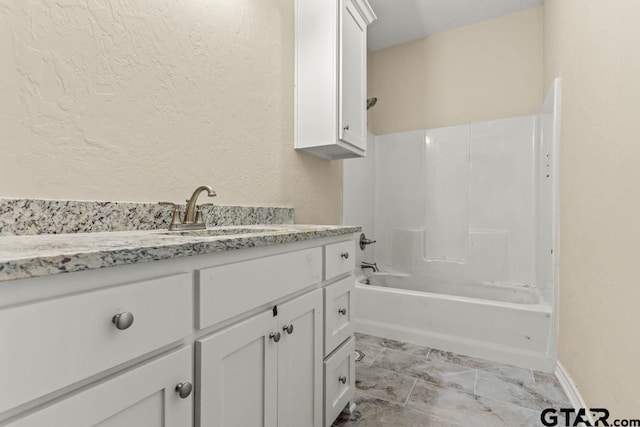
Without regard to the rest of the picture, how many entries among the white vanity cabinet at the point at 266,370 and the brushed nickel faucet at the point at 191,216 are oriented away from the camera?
0

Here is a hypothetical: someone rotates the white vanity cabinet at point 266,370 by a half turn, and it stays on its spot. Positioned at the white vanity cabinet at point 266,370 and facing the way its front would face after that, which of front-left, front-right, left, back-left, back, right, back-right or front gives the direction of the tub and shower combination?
right

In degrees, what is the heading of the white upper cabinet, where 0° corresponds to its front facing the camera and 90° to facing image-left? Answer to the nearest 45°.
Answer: approximately 315°

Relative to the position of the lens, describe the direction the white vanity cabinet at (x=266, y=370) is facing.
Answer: facing the viewer and to the right of the viewer

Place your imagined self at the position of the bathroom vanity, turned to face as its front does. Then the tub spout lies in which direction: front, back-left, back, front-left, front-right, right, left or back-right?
left
